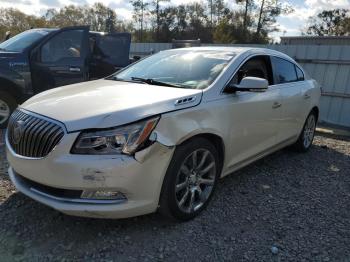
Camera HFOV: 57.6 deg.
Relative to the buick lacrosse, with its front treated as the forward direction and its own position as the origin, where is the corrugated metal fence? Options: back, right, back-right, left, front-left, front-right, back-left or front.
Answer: back

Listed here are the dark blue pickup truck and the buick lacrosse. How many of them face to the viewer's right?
0

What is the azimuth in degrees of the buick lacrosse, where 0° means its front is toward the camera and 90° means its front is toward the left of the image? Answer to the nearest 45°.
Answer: approximately 45°

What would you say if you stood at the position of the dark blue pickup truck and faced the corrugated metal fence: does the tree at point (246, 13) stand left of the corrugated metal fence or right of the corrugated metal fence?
left

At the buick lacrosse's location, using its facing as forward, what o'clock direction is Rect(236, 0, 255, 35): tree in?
The tree is roughly at 5 o'clock from the buick lacrosse.

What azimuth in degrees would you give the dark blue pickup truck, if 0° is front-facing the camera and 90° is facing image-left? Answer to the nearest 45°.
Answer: approximately 45°

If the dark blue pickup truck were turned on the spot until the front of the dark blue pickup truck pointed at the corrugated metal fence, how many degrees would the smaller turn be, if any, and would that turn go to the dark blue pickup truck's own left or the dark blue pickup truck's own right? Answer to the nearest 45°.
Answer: approximately 135° to the dark blue pickup truck's own left

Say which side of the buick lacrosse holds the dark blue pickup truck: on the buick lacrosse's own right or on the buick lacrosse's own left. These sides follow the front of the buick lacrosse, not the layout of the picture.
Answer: on the buick lacrosse's own right
